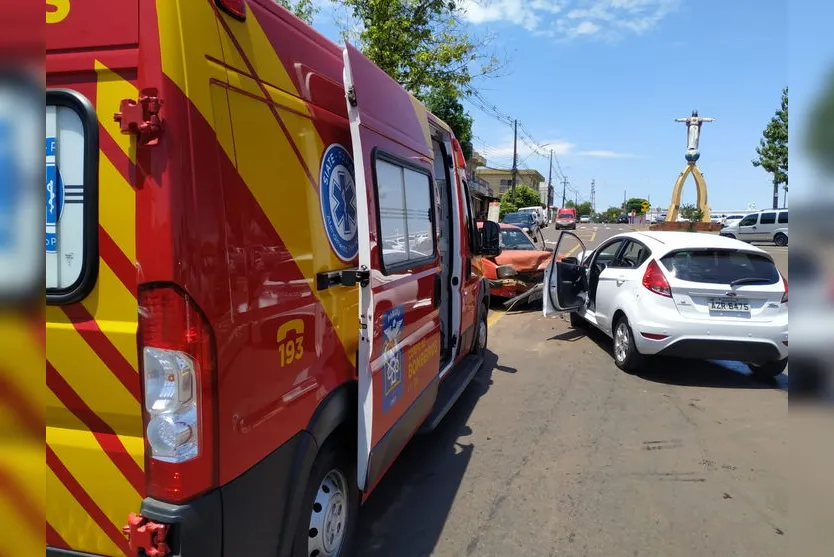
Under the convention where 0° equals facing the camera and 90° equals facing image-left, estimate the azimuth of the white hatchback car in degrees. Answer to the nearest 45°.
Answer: approximately 135°

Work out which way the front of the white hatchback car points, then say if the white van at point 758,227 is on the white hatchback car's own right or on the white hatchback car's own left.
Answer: on the white hatchback car's own right

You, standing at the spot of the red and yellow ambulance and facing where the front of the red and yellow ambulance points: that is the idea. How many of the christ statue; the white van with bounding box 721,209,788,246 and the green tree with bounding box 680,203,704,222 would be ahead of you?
3

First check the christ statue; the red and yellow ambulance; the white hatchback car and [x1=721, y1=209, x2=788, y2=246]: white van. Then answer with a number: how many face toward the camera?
1

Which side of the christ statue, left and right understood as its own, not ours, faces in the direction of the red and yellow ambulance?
front

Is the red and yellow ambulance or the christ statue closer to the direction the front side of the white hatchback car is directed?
the christ statue

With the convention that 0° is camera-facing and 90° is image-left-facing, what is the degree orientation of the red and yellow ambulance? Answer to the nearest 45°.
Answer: approximately 225°

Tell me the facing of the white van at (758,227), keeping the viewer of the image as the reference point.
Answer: facing to the left of the viewer

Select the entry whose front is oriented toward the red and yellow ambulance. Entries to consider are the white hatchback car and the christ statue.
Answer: the christ statue

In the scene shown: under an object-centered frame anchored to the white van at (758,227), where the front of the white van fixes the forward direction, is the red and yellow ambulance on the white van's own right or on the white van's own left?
on the white van's own left

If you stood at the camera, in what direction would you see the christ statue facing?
facing the viewer

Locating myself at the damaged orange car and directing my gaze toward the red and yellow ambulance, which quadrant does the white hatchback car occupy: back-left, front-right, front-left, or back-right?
front-left
